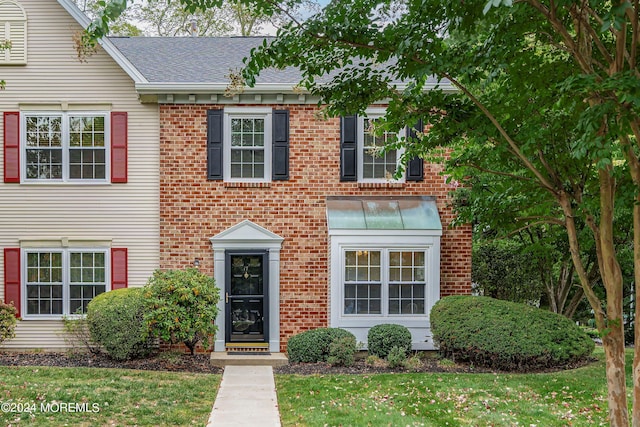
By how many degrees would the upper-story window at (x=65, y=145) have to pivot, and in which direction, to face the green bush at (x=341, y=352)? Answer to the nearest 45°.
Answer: approximately 45° to its left

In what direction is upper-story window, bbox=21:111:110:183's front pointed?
toward the camera

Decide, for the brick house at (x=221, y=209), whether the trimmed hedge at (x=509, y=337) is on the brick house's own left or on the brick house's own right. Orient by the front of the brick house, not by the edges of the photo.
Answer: on the brick house's own left

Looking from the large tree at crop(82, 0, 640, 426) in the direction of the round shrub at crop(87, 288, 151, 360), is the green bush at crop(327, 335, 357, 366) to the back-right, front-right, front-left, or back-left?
front-right

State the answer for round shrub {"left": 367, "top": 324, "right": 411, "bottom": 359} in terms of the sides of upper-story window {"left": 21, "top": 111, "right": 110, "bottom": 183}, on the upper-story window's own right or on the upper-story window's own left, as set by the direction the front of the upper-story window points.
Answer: on the upper-story window's own left

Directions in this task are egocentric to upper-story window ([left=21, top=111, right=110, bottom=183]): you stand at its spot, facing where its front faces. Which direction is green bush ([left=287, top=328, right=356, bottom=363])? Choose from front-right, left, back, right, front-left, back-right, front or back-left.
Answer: front-left

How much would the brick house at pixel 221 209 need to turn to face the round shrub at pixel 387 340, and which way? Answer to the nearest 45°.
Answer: approximately 45° to its left

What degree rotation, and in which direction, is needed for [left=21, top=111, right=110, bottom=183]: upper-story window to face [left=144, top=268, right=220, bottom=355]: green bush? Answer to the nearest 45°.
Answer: approximately 45° to its left

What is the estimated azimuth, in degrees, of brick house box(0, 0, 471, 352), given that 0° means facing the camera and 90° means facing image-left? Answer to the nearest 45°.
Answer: approximately 0°

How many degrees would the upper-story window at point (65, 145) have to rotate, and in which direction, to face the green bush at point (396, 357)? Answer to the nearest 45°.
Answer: approximately 45° to its left

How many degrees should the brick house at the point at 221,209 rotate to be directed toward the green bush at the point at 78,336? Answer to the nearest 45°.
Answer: approximately 90° to its right

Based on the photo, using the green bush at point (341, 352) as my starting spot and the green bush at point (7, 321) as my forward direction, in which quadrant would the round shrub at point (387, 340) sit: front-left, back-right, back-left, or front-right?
back-right
